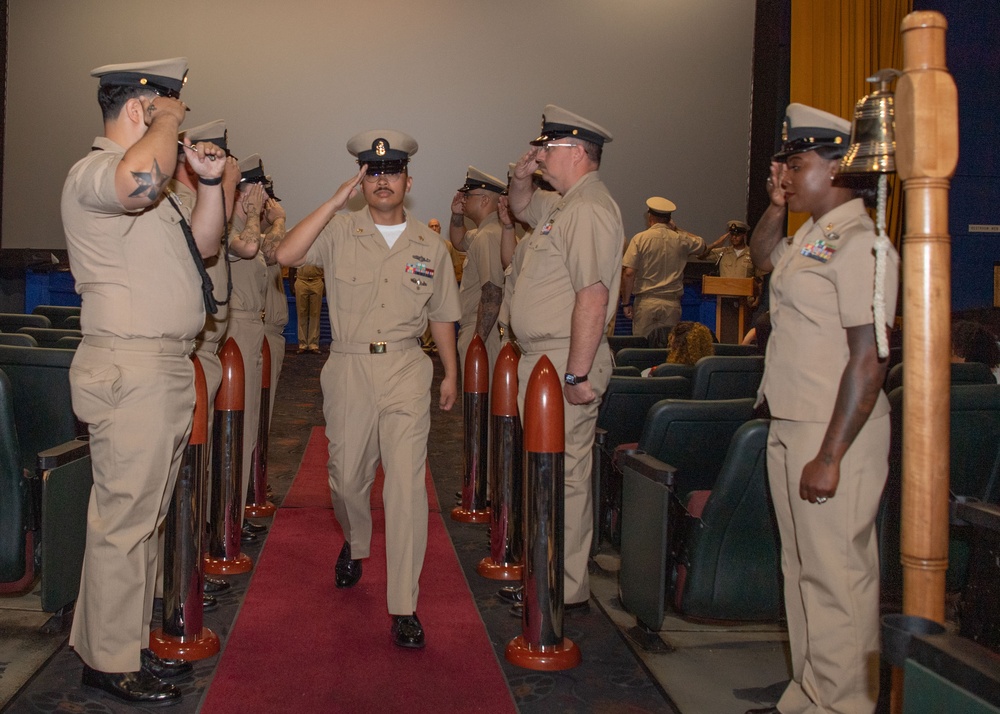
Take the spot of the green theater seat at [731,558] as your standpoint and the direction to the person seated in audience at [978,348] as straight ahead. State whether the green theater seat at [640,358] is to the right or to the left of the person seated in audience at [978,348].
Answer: left

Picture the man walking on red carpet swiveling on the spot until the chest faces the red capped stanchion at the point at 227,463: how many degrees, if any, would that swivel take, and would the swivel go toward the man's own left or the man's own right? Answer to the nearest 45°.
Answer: approximately 135° to the man's own right

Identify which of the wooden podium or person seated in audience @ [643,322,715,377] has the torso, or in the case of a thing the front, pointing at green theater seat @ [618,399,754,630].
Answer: the wooden podium

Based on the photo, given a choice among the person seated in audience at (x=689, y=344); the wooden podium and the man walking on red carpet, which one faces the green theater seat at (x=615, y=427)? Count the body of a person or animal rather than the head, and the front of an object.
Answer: the wooden podium

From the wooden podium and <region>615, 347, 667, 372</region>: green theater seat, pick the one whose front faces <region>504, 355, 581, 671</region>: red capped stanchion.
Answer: the wooden podium

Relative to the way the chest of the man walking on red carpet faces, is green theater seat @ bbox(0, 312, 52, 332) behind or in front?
behind

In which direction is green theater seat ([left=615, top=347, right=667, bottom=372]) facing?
away from the camera

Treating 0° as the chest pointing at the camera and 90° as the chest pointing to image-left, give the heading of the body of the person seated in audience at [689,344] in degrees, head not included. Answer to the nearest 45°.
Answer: approximately 180°
